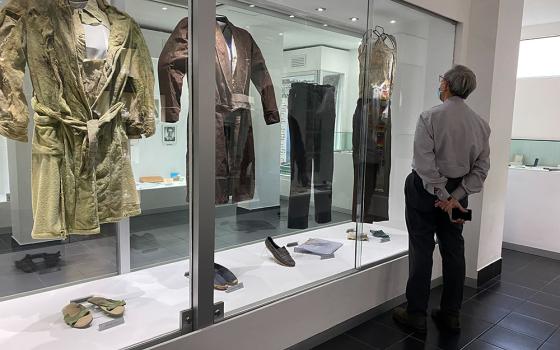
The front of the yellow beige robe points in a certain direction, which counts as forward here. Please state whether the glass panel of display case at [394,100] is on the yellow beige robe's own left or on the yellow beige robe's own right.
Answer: on the yellow beige robe's own left

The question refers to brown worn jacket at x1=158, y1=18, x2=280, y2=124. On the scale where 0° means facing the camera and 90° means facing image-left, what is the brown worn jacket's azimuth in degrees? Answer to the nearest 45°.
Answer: approximately 315°

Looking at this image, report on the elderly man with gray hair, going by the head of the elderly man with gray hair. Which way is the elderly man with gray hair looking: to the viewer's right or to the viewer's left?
to the viewer's left

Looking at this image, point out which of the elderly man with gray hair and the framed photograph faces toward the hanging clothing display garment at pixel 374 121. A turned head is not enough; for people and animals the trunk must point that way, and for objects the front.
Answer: the elderly man with gray hair

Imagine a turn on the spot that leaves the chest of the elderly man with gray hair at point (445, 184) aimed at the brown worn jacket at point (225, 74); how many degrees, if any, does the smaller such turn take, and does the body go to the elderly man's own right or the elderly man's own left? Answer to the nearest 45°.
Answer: approximately 90° to the elderly man's own left

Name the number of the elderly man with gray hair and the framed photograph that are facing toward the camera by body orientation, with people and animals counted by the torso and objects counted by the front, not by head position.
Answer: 1
